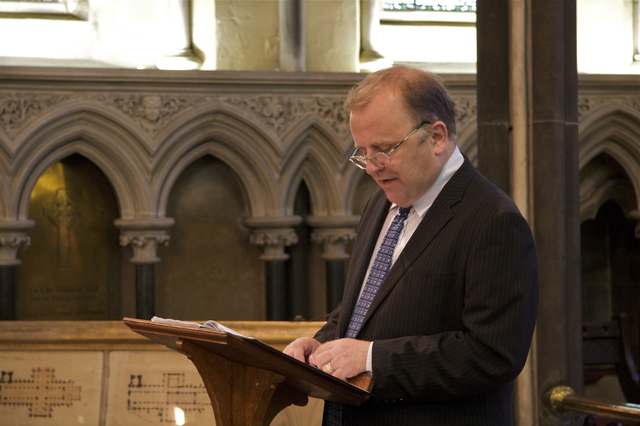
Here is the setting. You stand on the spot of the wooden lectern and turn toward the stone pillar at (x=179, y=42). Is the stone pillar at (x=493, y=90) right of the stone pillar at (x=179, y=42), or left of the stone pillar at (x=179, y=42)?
right

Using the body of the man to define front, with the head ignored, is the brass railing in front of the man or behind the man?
behind

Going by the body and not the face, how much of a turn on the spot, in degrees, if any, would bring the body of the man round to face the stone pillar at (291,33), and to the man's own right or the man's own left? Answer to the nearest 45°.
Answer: approximately 135° to the man's own right
